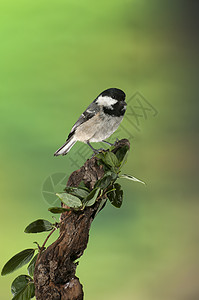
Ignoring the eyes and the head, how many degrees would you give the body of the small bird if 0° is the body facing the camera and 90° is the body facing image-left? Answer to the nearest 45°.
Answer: approximately 315°
